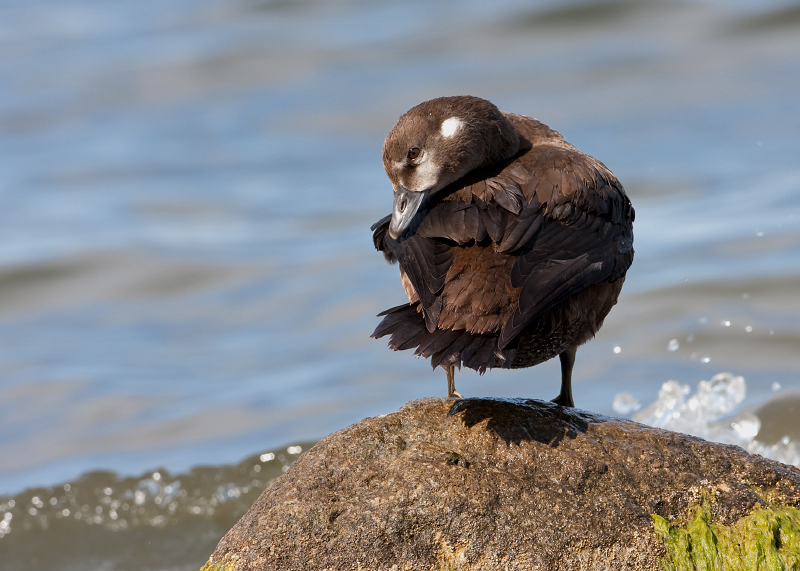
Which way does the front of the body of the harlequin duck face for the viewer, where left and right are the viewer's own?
facing away from the viewer and to the right of the viewer
